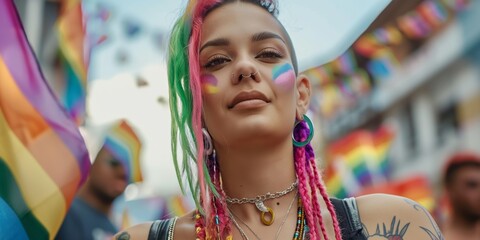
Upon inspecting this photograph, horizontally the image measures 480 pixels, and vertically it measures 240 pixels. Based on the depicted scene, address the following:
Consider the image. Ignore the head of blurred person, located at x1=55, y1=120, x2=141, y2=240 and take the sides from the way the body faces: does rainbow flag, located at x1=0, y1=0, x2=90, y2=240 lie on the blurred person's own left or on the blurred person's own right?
on the blurred person's own right

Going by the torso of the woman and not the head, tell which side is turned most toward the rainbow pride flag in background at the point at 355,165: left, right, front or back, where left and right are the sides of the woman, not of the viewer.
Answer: back

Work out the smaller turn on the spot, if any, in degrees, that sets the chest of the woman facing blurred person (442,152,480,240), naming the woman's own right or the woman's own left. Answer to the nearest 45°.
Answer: approximately 135° to the woman's own left

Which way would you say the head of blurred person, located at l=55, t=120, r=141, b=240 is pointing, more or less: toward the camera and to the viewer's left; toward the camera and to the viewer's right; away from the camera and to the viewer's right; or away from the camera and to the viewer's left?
toward the camera and to the viewer's right

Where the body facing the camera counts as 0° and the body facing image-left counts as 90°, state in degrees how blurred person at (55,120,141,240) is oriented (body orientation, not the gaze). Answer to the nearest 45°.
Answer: approximately 315°

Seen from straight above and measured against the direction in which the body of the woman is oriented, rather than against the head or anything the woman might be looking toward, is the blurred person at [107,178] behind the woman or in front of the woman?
behind

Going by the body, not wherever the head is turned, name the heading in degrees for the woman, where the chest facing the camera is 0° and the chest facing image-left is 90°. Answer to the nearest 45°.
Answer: approximately 0°

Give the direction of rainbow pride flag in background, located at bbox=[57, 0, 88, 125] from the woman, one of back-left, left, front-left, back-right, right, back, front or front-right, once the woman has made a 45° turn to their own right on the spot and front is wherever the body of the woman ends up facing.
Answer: right

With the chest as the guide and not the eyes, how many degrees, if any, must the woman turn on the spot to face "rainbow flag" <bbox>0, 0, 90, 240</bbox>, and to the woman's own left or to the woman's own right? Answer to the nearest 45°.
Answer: approximately 90° to the woman's own right

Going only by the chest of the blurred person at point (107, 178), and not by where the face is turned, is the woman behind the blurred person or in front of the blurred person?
in front
